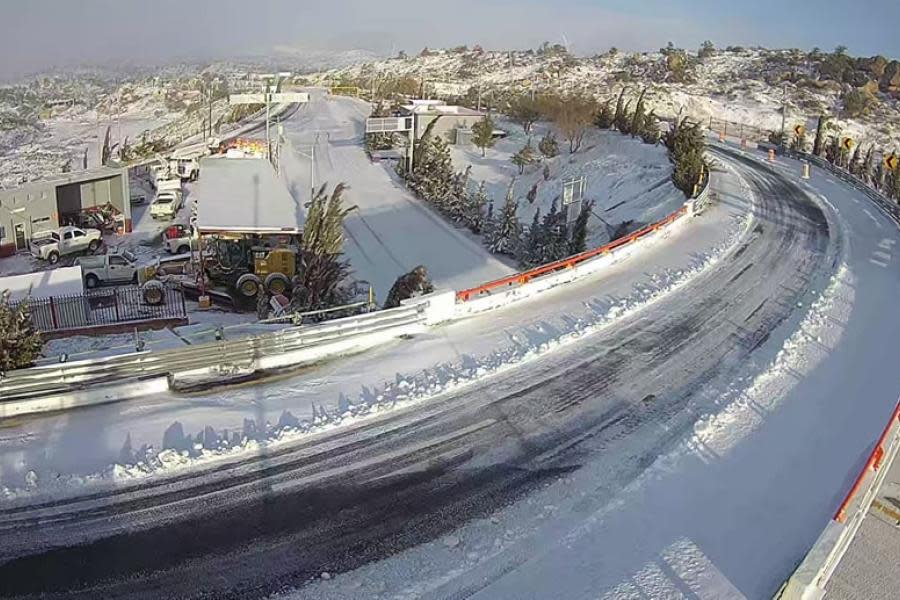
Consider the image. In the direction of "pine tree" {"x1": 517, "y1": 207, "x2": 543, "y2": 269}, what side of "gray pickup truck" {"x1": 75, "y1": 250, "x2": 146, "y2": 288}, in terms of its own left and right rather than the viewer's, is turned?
front

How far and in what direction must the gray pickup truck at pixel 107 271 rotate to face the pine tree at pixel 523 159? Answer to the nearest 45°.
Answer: approximately 45° to its left

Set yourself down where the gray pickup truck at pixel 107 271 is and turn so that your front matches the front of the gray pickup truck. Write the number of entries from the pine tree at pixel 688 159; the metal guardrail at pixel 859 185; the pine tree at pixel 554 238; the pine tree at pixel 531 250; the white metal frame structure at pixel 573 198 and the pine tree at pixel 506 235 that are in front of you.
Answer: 6

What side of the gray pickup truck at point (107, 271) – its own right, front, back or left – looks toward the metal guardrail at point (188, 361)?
right

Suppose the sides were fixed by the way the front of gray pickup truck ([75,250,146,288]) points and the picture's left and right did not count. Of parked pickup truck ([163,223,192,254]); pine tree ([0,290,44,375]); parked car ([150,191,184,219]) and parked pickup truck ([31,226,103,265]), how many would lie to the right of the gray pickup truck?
1

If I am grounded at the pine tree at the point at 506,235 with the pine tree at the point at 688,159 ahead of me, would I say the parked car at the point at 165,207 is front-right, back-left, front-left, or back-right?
back-left

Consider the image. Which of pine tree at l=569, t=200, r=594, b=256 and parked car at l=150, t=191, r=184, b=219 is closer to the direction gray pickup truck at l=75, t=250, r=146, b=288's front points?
the pine tree

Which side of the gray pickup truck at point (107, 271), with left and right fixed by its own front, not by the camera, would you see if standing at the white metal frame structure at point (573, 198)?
front

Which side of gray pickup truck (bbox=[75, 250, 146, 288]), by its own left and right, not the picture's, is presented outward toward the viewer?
right
